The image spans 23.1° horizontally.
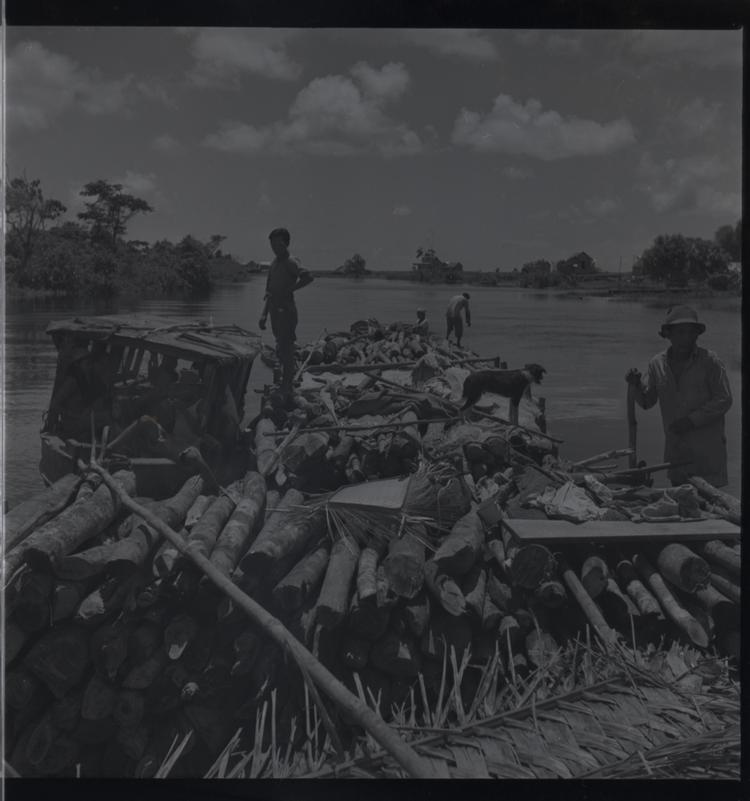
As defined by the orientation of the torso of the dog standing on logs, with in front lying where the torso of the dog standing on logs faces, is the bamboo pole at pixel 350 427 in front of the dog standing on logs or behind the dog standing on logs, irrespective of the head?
behind

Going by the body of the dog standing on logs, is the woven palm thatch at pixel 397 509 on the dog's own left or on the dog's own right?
on the dog's own right

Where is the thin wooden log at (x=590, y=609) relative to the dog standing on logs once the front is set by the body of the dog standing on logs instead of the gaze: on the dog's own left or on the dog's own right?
on the dog's own right

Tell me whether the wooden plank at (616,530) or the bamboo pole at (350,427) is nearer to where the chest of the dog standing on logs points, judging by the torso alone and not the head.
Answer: the wooden plank

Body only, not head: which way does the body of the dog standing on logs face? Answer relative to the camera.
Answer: to the viewer's right
